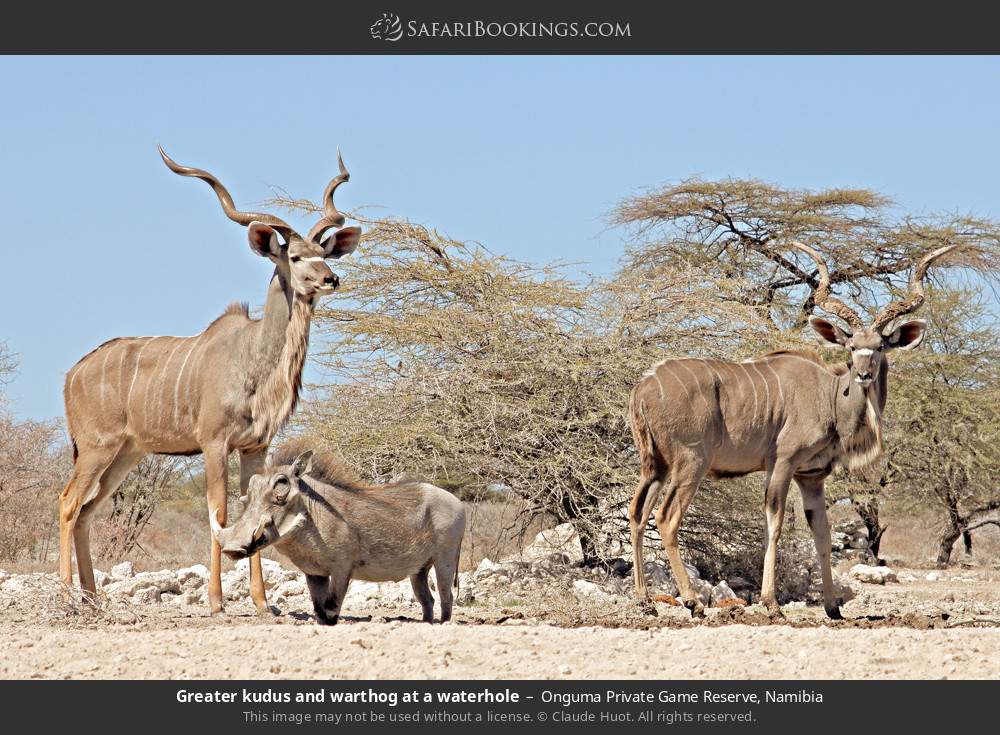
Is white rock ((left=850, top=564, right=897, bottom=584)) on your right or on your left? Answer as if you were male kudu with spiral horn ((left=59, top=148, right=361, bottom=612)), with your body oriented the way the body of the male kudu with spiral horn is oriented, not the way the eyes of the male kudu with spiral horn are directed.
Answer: on your left

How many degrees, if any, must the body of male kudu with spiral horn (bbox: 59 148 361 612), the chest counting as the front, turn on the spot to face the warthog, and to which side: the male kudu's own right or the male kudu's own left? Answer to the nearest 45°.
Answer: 0° — it already faces it

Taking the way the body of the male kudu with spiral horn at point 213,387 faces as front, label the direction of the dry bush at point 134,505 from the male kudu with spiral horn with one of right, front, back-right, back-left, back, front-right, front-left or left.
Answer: back-left

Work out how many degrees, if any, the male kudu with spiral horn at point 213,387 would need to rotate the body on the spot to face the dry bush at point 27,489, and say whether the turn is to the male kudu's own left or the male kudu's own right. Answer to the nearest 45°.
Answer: approximately 135° to the male kudu's own left

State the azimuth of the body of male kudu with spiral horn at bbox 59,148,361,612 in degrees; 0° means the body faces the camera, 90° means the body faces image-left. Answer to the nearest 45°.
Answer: approximately 315°

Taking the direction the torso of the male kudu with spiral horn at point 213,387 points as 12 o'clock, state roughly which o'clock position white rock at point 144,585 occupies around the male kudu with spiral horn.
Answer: The white rock is roughly at 7 o'clock from the male kudu with spiral horn.

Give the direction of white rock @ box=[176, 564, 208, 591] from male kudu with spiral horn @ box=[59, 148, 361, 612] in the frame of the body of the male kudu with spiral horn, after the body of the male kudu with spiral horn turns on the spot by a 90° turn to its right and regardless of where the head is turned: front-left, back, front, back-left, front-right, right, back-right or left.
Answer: back-right

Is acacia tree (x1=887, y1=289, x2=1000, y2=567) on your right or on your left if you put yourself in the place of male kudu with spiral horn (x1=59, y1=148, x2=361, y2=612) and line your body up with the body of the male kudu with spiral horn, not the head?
on your left

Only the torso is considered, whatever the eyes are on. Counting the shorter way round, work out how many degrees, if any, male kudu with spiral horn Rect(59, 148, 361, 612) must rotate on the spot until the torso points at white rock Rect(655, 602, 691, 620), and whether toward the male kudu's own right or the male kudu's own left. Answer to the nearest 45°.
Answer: approximately 45° to the male kudu's own left

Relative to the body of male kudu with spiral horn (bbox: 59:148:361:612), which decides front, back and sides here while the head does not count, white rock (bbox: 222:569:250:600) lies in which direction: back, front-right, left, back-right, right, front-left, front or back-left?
back-left

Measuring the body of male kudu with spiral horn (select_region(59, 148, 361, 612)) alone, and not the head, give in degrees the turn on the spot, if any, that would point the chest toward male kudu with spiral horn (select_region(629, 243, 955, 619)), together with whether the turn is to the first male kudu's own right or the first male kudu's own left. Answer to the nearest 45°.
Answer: approximately 45° to the first male kudu's own left

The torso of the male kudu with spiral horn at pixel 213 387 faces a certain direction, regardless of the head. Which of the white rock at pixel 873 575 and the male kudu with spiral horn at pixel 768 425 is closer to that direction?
the male kudu with spiral horn

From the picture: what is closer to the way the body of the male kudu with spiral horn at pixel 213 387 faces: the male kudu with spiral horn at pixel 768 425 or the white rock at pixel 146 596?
the male kudu with spiral horn

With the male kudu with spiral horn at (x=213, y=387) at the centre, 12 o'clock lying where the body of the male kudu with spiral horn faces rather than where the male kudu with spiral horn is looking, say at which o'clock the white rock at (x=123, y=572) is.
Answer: The white rock is roughly at 7 o'clock from the male kudu with spiral horn.
